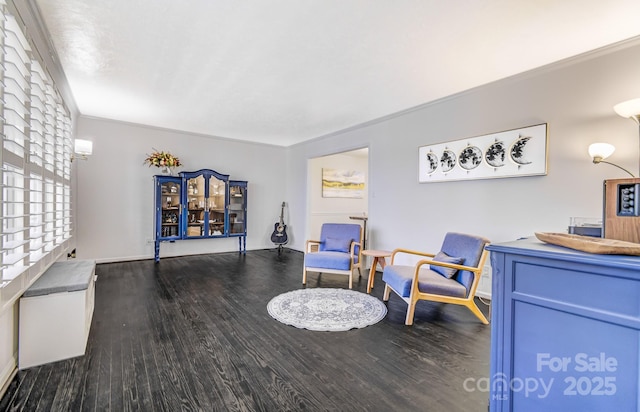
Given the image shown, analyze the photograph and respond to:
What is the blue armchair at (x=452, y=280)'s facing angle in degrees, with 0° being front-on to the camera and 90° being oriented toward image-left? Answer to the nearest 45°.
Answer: approximately 45°

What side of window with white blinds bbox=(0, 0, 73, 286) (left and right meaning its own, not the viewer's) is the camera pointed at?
right

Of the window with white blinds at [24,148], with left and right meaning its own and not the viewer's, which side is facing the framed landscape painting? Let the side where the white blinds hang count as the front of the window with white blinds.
front

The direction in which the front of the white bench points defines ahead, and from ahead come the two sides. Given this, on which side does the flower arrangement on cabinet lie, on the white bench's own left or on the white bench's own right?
on the white bench's own left

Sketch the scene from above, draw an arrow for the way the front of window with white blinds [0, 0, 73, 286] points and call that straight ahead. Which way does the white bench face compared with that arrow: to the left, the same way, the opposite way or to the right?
the same way

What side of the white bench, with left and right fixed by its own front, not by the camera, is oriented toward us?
right

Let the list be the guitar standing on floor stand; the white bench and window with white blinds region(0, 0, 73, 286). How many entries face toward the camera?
1

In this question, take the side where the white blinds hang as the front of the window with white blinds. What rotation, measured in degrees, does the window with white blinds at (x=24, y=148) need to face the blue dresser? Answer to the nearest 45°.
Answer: approximately 45° to its right

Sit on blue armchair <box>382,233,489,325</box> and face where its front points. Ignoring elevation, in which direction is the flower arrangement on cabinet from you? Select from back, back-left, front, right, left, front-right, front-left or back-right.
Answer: front-right

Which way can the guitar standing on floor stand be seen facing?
toward the camera

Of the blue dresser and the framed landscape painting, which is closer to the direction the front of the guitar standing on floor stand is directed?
the blue dresser

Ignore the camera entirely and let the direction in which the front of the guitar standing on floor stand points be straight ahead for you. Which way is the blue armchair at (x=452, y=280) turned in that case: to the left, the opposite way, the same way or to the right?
to the right

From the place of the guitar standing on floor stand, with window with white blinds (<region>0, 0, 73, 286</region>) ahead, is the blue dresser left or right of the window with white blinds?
left

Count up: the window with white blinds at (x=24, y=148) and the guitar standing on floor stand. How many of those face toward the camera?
1

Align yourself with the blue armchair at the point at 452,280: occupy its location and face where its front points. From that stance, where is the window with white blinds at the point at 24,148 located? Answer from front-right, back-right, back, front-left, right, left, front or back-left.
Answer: front

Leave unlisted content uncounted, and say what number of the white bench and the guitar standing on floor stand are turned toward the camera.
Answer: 1
